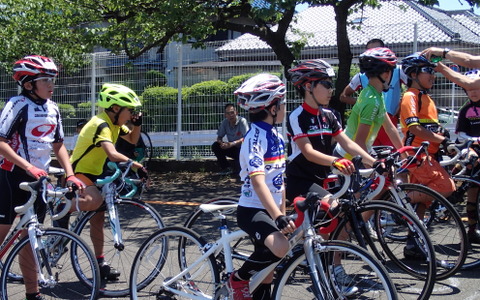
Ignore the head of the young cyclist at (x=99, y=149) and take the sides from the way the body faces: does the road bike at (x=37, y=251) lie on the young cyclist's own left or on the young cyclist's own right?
on the young cyclist's own right

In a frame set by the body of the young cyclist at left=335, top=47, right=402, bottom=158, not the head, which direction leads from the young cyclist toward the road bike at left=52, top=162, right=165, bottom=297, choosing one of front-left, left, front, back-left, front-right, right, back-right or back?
back

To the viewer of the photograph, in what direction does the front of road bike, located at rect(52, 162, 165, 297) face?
facing to the right of the viewer

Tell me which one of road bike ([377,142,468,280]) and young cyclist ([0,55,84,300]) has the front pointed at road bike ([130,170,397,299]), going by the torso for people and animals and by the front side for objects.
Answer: the young cyclist

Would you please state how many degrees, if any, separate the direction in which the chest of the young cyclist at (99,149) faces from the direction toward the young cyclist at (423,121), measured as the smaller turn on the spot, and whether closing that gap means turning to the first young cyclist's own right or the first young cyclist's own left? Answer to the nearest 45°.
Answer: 0° — they already face them

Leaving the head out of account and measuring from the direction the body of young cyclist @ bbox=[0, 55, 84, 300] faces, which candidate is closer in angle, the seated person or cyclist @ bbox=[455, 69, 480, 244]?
the cyclist

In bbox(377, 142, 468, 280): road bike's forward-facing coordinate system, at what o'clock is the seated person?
The seated person is roughly at 8 o'clock from the road bike.

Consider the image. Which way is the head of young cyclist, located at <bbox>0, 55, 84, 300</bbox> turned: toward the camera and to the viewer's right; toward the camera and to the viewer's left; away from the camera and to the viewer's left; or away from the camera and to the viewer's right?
toward the camera and to the viewer's right

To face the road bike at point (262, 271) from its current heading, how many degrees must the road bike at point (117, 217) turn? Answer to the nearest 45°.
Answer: approximately 45° to its right

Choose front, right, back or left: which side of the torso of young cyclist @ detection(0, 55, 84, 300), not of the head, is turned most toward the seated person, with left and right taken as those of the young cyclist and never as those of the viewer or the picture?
left

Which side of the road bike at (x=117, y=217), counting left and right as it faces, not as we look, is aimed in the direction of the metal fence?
left

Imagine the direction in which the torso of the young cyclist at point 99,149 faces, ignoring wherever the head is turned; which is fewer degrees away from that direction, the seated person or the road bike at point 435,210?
the road bike

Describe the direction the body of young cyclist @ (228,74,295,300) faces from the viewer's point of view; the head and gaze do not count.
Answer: to the viewer's right
